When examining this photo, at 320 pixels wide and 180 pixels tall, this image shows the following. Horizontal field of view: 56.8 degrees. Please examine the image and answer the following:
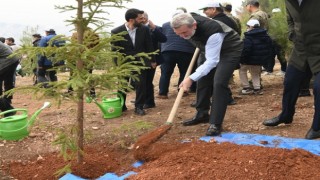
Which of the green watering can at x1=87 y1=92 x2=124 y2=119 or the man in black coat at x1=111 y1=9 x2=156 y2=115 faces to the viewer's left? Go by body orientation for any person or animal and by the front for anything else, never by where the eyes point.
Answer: the green watering can

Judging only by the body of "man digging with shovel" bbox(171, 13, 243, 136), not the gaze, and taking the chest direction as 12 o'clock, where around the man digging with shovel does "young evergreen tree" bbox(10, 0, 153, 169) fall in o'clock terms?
The young evergreen tree is roughly at 12 o'clock from the man digging with shovel.

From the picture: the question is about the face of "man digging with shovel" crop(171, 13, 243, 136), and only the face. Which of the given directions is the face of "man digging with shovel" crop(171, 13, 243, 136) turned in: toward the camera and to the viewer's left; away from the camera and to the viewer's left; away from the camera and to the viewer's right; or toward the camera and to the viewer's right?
toward the camera and to the viewer's left

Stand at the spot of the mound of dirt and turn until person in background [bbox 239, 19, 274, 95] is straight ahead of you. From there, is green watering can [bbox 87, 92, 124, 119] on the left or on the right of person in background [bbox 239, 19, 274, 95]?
left

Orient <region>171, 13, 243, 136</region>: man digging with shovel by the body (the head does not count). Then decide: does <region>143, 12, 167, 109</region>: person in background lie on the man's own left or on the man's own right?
on the man's own right

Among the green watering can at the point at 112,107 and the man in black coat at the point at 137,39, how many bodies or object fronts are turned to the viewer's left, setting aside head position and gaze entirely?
1

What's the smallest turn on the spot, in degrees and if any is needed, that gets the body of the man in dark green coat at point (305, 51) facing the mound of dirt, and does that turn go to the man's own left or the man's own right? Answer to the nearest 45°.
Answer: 0° — they already face it

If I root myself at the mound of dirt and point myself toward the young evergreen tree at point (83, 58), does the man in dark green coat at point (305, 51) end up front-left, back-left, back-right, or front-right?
back-right

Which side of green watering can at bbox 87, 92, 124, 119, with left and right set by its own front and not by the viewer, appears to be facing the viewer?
left
